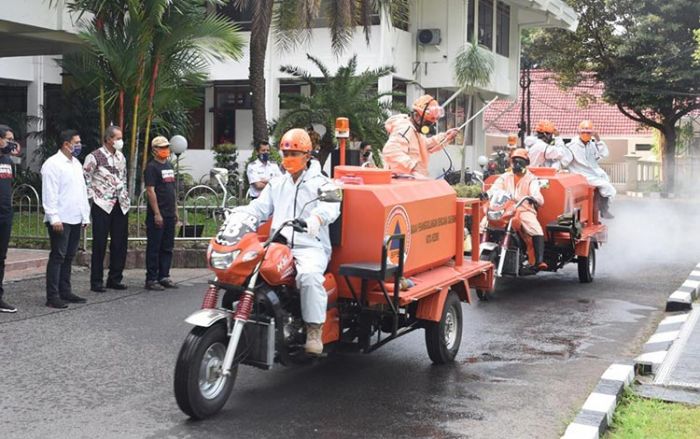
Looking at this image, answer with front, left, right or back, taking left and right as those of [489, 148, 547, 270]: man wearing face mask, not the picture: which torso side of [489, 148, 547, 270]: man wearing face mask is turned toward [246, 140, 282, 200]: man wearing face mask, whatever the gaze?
right

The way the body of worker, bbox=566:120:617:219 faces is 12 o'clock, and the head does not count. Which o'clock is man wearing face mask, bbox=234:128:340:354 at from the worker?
The man wearing face mask is roughly at 2 o'clock from the worker.

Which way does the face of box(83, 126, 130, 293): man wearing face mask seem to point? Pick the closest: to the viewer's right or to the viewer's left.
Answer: to the viewer's right

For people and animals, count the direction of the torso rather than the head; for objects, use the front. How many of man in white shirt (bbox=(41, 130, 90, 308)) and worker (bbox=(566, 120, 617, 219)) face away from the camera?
0

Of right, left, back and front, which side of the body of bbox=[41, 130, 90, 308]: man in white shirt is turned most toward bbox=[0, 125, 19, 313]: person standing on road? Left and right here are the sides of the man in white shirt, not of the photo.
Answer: right

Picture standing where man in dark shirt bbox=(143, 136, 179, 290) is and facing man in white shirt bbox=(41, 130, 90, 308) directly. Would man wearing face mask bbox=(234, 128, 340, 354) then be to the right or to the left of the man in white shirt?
left

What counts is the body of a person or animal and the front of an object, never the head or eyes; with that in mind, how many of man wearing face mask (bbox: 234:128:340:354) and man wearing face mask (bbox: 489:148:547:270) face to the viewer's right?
0

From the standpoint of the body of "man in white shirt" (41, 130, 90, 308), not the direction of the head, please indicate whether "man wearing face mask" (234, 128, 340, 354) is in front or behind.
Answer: in front

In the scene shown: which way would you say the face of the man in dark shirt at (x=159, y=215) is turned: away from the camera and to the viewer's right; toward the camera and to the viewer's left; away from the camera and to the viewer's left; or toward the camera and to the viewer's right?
toward the camera and to the viewer's right

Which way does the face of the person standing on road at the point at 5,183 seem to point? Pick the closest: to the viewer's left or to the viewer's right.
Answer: to the viewer's right

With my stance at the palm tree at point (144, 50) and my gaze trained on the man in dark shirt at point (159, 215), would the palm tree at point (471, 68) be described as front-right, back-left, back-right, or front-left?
back-left
